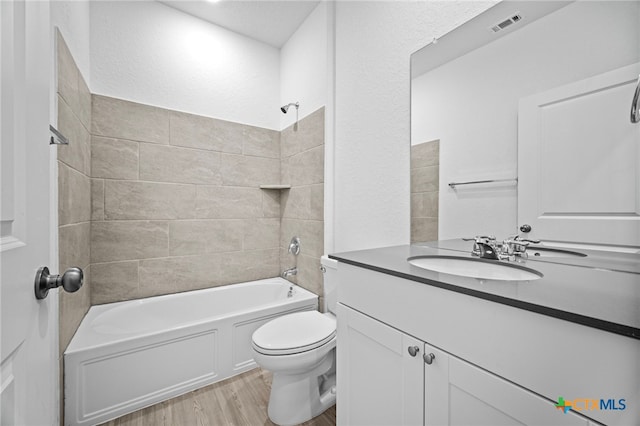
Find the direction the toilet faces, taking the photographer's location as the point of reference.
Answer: facing the viewer and to the left of the viewer

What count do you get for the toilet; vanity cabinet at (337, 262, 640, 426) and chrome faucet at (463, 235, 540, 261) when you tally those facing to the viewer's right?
0

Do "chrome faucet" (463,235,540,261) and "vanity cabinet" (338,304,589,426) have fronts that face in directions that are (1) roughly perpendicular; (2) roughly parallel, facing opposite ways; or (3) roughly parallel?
roughly parallel

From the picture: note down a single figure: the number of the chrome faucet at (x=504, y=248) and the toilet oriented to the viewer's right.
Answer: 0

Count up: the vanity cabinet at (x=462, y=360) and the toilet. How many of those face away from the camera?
0

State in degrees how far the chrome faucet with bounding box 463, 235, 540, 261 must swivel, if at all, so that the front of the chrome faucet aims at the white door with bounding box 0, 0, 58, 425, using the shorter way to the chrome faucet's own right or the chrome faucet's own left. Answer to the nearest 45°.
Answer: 0° — it already faces it

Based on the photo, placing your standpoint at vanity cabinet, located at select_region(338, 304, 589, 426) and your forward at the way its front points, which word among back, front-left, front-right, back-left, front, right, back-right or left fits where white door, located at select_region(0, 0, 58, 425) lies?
front

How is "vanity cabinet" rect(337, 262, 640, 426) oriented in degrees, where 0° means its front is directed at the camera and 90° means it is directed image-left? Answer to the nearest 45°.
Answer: approximately 45°

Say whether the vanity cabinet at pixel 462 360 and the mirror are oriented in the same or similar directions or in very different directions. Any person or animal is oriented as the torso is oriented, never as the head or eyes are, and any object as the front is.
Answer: same or similar directions

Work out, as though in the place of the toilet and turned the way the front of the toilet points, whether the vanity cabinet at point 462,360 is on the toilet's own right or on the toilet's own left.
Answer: on the toilet's own left
